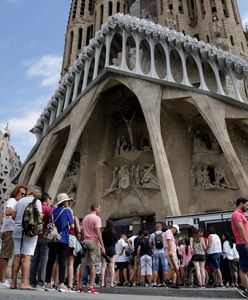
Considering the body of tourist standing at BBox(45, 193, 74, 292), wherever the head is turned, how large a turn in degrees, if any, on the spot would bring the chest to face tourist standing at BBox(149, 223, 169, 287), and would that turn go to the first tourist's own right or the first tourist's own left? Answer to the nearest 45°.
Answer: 0° — they already face them

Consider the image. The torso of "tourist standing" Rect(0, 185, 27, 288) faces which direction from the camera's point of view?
to the viewer's right

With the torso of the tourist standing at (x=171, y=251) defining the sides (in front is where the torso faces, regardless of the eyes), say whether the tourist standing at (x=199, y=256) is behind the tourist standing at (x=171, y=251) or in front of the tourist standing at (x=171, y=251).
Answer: in front

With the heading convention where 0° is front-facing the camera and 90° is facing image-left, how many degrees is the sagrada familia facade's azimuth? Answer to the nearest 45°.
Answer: approximately 45°

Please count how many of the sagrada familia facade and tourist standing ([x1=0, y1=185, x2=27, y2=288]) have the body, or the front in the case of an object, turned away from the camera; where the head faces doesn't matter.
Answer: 0
